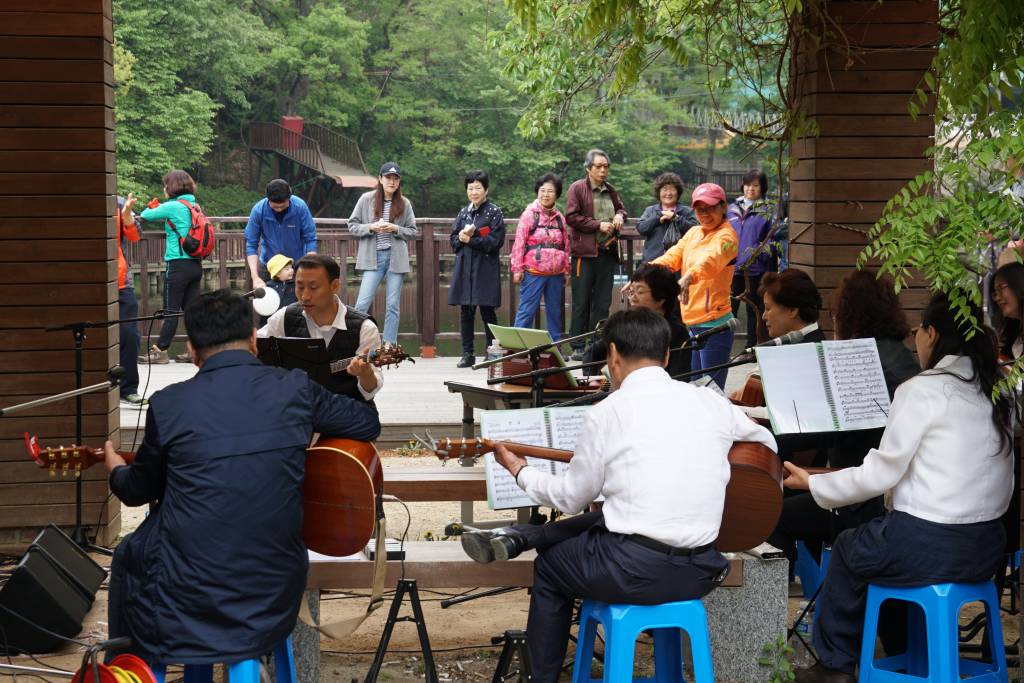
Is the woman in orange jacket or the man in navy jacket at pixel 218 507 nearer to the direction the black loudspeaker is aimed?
the man in navy jacket

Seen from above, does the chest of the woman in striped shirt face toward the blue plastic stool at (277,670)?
yes

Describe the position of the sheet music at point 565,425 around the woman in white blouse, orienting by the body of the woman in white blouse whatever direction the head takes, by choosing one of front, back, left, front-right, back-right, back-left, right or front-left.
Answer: front-left

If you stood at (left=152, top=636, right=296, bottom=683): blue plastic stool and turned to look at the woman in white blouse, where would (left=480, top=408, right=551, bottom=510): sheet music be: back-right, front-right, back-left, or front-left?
front-left

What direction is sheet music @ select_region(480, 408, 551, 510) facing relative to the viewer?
toward the camera

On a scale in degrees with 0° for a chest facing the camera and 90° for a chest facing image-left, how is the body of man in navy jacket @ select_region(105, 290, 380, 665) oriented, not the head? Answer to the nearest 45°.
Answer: approximately 180°

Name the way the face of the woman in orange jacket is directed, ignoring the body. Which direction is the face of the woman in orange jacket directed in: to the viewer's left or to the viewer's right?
to the viewer's left

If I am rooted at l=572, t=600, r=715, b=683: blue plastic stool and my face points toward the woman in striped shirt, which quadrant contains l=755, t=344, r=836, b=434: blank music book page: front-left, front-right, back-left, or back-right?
front-right

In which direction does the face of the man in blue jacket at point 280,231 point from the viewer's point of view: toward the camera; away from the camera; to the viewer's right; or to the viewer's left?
toward the camera

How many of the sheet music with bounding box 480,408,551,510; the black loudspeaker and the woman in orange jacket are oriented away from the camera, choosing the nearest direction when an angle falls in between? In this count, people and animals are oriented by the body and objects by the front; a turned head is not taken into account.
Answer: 0

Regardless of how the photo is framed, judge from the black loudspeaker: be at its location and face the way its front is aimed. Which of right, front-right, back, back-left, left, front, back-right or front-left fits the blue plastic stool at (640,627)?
front

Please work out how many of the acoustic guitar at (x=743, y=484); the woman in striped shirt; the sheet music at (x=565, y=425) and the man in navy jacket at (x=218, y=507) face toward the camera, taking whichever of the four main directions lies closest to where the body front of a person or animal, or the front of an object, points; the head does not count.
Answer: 2

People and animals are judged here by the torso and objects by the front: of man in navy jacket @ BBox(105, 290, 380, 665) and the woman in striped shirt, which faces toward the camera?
the woman in striped shirt

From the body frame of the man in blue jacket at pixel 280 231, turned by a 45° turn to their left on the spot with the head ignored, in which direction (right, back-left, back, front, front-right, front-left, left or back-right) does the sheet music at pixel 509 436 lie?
front-right

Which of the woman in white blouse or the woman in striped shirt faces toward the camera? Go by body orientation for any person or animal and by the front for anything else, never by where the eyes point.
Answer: the woman in striped shirt

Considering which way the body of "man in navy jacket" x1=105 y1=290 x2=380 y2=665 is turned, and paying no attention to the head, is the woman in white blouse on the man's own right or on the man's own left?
on the man's own right

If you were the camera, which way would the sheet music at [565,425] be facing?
facing the viewer

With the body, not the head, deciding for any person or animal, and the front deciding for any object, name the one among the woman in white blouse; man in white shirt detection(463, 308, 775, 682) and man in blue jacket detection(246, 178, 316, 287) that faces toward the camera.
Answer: the man in blue jacket
